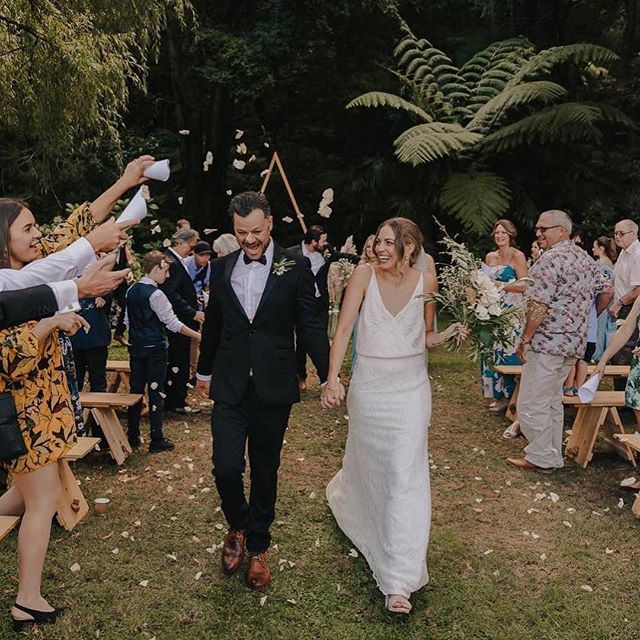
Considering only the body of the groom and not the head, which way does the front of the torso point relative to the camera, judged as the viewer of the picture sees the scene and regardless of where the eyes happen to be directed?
toward the camera

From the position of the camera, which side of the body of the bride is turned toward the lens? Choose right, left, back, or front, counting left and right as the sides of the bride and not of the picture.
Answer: front

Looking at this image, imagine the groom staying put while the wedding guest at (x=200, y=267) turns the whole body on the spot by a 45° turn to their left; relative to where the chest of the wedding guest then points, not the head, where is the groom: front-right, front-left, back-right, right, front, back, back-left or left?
right

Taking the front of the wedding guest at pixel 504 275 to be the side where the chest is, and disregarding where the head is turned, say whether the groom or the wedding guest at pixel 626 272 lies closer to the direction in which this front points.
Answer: the groom

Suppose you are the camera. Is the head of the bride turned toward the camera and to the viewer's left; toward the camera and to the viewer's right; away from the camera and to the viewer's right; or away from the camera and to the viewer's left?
toward the camera and to the viewer's left

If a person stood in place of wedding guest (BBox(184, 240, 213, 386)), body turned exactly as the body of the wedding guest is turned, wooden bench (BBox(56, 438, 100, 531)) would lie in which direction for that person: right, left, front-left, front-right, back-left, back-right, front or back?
front-right

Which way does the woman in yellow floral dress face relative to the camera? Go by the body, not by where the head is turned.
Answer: to the viewer's right

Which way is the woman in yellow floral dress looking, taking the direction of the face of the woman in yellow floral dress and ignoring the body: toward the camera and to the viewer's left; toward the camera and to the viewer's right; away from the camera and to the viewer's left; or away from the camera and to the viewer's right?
toward the camera and to the viewer's right

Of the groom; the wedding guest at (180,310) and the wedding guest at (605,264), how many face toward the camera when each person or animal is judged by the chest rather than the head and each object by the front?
1

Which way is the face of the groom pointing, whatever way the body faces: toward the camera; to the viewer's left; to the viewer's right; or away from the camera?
toward the camera

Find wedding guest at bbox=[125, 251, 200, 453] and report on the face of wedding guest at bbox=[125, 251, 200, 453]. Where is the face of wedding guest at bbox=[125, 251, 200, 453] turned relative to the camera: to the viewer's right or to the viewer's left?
to the viewer's right

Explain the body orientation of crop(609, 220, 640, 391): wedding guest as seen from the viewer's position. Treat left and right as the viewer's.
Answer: facing the viewer and to the left of the viewer

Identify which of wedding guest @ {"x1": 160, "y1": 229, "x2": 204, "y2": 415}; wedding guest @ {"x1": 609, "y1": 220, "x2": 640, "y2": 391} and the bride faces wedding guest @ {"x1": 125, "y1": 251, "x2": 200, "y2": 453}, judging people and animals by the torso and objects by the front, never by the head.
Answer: wedding guest @ {"x1": 609, "y1": 220, "x2": 640, "y2": 391}

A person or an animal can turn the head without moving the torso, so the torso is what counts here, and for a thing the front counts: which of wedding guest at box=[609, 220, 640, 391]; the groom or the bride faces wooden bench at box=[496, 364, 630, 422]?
the wedding guest

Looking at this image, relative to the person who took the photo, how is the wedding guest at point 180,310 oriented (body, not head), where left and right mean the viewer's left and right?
facing to the right of the viewer

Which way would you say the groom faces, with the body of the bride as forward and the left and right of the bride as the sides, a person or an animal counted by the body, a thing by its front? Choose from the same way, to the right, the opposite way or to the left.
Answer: the same way

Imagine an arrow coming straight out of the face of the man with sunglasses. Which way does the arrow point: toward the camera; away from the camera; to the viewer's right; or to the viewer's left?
to the viewer's left

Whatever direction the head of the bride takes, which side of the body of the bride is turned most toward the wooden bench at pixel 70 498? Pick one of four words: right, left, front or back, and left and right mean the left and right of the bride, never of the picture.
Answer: right

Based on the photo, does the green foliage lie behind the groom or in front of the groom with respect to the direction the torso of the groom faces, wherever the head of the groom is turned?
behind
